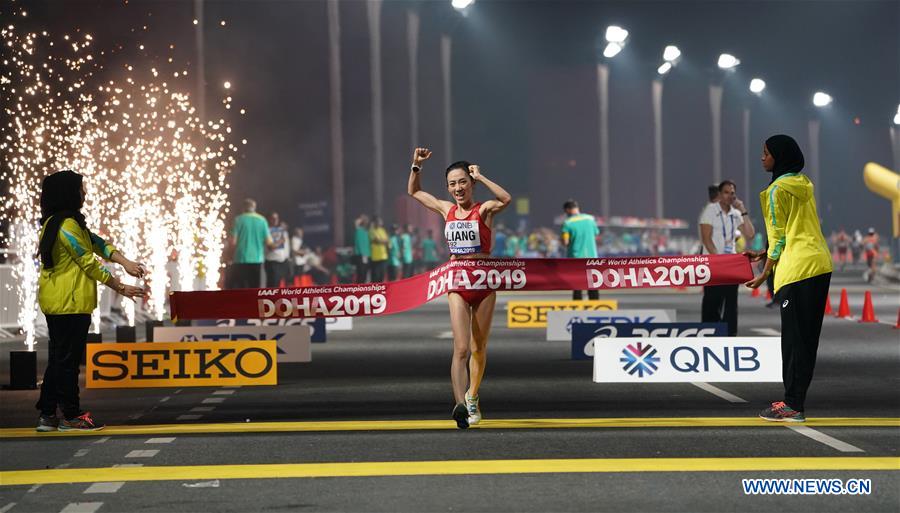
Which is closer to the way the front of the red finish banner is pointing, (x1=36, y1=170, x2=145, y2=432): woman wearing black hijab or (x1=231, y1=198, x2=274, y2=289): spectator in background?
the woman wearing black hijab

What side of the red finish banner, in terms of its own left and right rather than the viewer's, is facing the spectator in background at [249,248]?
back

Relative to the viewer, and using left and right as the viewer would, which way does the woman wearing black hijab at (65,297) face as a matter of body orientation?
facing to the right of the viewer

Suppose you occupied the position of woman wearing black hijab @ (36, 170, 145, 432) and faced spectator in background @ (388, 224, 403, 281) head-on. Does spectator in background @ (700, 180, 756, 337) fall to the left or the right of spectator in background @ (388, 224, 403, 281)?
right

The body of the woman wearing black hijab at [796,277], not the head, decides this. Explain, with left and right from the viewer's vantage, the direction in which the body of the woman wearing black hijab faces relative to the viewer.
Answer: facing to the left of the viewer

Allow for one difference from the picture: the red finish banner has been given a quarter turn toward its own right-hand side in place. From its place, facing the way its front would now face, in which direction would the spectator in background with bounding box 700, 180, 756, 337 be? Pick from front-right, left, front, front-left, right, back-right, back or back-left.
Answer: back-right

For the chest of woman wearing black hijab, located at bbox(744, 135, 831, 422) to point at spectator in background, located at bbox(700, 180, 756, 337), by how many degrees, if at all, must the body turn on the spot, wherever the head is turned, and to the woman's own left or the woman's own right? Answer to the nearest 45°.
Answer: approximately 90° to the woman's own right

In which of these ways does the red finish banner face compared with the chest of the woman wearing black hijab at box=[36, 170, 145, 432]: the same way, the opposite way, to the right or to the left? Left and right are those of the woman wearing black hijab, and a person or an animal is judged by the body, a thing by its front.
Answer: to the right
